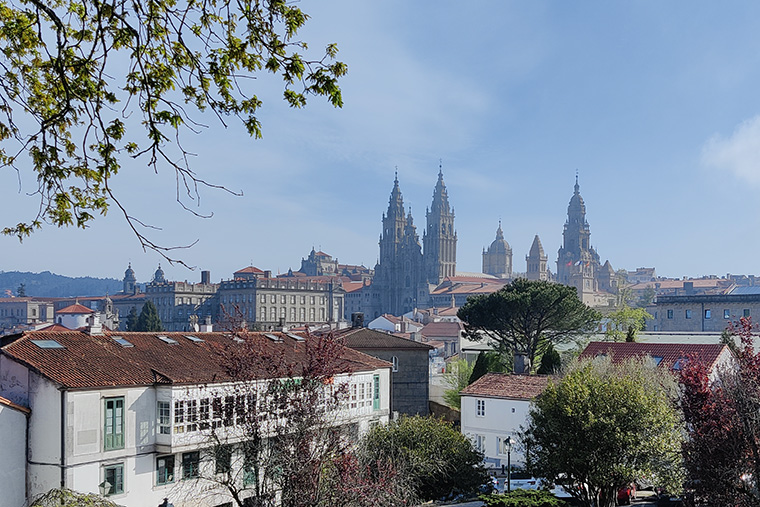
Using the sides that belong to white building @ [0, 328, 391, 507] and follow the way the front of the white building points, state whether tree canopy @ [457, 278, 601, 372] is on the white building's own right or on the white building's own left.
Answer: on the white building's own left

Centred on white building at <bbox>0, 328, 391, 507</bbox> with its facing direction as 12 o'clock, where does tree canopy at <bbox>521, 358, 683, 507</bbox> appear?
The tree canopy is roughly at 11 o'clock from the white building.

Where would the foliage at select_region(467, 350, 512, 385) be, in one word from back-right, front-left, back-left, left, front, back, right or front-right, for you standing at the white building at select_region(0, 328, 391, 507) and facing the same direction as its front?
left

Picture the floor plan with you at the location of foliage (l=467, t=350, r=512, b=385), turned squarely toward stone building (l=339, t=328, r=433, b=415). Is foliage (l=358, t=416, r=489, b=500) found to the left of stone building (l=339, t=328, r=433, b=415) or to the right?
left

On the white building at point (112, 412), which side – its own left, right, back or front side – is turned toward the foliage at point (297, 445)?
front

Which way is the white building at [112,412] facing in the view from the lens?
facing the viewer and to the right of the viewer

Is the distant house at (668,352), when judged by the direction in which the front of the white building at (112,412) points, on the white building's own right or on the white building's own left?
on the white building's own left

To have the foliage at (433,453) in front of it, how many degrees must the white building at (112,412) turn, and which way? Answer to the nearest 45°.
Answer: approximately 45° to its left

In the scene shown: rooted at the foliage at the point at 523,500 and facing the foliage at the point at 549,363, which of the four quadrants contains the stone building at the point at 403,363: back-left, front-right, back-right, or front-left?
front-left
